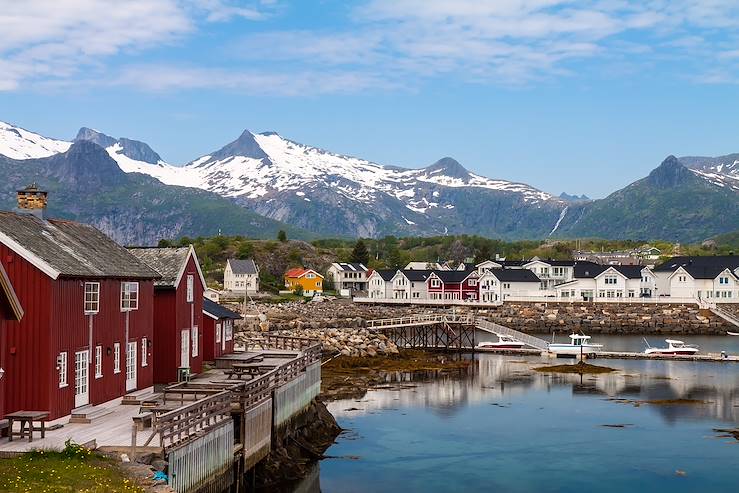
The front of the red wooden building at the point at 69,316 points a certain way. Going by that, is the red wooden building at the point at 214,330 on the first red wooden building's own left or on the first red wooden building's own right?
on the first red wooden building's own left

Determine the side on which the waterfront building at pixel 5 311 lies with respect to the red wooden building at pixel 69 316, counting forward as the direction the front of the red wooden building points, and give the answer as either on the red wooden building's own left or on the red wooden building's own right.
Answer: on the red wooden building's own right

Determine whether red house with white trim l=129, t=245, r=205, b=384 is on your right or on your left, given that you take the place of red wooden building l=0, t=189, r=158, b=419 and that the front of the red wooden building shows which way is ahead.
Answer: on your left

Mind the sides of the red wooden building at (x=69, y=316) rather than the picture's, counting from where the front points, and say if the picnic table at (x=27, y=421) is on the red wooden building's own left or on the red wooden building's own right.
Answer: on the red wooden building's own right

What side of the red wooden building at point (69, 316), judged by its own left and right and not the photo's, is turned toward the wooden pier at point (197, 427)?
front

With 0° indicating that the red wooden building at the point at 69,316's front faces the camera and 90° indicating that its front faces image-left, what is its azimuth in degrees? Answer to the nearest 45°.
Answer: approximately 315°
